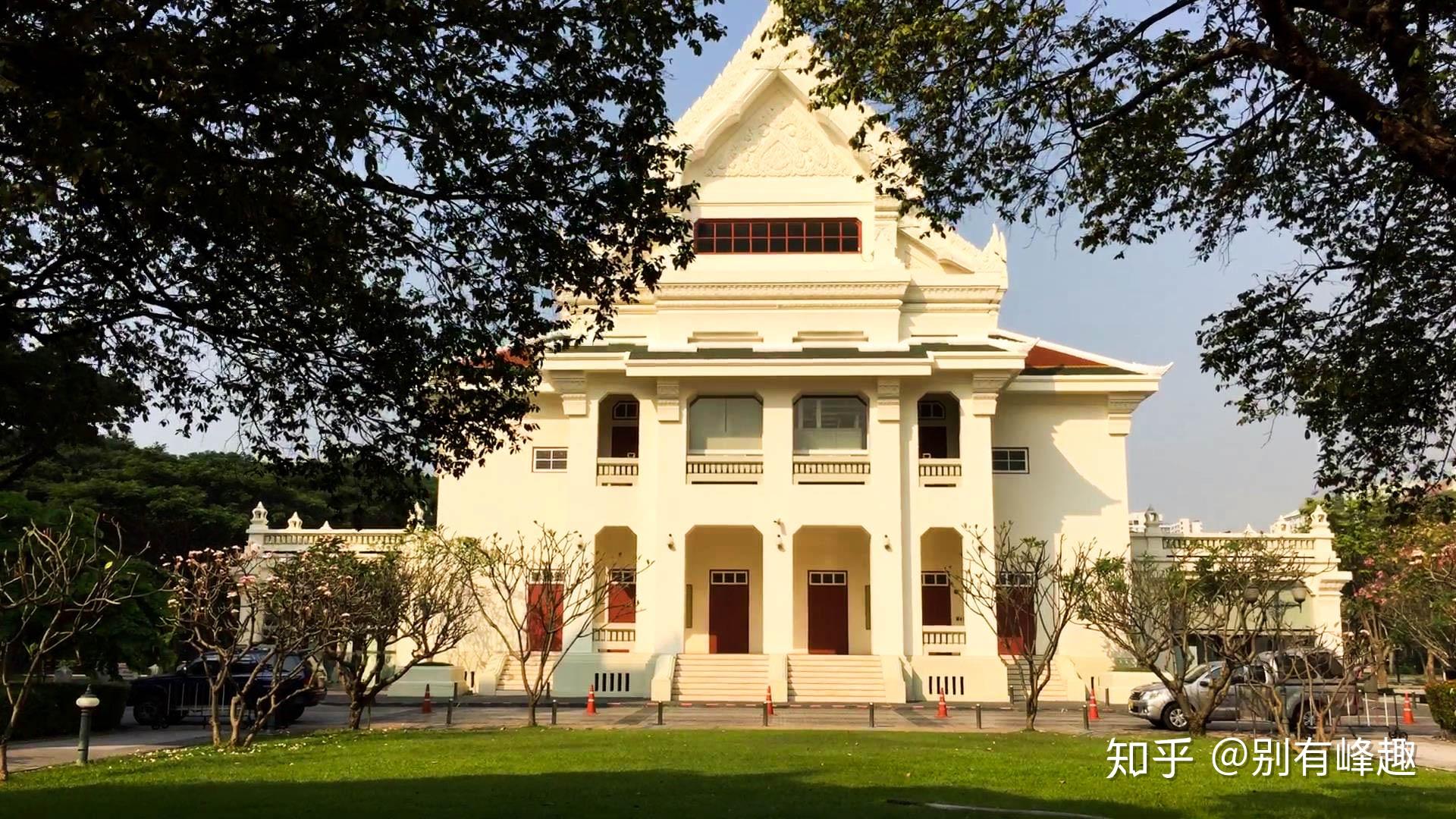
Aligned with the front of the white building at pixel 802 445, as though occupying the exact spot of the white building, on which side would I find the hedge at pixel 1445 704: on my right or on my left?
on my left

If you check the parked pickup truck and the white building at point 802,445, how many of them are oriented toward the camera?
1

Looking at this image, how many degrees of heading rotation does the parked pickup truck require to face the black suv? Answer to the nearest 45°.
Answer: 0° — it already faces it

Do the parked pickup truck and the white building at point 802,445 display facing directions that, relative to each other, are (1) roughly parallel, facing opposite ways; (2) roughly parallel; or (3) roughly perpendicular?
roughly perpendicular

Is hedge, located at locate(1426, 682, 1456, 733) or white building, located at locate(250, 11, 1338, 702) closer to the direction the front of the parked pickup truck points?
the white building

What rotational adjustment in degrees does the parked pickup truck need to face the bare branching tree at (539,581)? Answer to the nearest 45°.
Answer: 0° — it already faces it

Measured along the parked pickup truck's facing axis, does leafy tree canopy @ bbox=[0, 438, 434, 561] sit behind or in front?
in front

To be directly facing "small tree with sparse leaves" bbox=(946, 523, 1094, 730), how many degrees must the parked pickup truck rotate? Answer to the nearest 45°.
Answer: approximately 45° to its right

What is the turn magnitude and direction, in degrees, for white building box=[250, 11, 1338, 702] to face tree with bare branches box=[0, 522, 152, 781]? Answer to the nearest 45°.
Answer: approximately 45° to its right

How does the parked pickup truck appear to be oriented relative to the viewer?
to the viewer's left

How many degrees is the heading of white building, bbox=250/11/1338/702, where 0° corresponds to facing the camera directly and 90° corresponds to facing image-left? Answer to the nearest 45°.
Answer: approximately 0°

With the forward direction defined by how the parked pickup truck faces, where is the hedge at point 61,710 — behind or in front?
in front

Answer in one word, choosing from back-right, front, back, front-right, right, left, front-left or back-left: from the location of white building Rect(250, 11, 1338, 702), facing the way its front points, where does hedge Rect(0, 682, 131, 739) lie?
front-right
